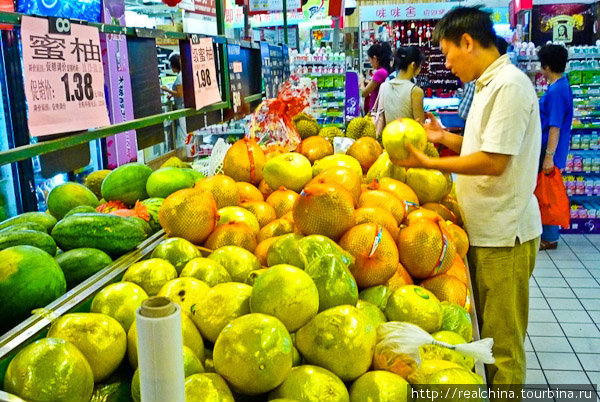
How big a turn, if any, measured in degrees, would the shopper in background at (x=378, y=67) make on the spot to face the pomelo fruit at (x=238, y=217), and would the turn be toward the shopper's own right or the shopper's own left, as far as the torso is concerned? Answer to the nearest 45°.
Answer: approximately 90° to the shopper's own left

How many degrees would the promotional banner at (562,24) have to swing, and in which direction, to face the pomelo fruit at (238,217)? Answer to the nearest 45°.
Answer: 0° — it already faces it

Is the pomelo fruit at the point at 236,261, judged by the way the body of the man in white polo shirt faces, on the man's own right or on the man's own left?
on the man's own left

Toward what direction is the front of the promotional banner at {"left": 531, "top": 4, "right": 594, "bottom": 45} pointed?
toward the camera

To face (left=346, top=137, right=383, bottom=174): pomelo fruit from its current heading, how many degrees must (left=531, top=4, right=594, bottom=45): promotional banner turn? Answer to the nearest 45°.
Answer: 0° — it already faces it

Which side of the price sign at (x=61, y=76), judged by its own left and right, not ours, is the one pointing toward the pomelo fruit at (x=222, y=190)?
left

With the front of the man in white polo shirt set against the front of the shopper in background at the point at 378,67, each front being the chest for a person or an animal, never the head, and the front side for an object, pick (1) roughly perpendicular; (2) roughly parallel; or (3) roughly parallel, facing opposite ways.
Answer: roughly parallel

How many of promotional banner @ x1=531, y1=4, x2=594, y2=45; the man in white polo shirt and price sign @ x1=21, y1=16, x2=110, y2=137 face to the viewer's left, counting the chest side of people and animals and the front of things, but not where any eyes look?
1

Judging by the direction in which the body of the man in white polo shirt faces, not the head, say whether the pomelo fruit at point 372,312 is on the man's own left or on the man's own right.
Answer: on the man's own left

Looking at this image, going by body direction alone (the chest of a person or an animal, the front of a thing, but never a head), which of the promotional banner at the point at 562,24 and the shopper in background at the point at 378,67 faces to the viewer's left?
the shopper in background

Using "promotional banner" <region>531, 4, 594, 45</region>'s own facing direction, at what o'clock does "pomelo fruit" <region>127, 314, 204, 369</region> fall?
The pomelo fruit is roughly at 12 o'clock from the promotional banner.

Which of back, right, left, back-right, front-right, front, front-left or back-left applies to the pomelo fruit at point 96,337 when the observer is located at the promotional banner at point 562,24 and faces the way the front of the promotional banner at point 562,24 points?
front

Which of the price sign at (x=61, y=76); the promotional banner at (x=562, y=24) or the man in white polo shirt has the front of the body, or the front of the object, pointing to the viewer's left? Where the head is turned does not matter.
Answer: the man in white polo shirt

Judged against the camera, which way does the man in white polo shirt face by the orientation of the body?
to the viewer's left

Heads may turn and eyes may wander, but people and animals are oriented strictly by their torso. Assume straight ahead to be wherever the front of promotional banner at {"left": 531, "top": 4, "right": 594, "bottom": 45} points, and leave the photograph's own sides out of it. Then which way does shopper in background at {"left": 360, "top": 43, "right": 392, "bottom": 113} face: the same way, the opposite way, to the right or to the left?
to the right

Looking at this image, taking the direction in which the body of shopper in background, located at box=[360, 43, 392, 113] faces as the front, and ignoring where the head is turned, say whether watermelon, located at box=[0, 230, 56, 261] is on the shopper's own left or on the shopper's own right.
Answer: on the shopper's own left

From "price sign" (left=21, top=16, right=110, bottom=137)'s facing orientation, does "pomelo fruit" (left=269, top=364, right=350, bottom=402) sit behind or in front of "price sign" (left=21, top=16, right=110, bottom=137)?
in front
